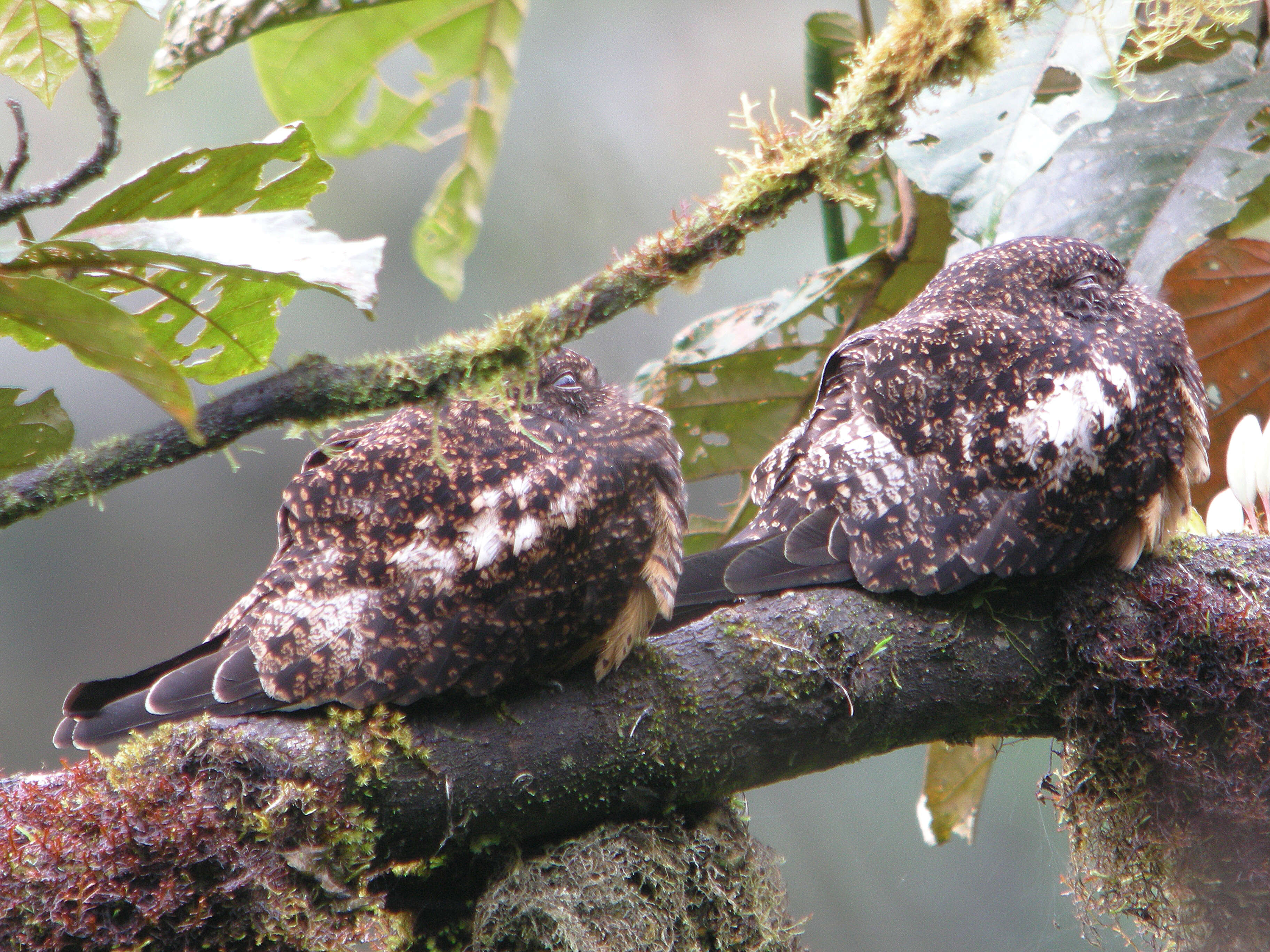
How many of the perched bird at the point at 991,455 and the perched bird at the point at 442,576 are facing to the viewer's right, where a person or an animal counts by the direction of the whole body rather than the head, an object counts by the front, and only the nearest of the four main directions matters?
2

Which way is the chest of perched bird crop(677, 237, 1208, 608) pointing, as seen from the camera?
to the viewer's right

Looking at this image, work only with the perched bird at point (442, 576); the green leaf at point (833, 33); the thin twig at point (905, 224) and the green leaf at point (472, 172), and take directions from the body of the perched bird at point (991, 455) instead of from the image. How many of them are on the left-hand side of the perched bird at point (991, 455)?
2

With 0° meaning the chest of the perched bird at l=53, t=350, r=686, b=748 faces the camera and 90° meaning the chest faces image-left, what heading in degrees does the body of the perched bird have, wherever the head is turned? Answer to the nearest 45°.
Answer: approximately 270°

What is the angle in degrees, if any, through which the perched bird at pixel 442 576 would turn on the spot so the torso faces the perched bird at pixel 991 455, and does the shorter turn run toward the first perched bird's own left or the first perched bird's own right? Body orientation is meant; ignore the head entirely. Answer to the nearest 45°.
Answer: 0° — it already faces it
